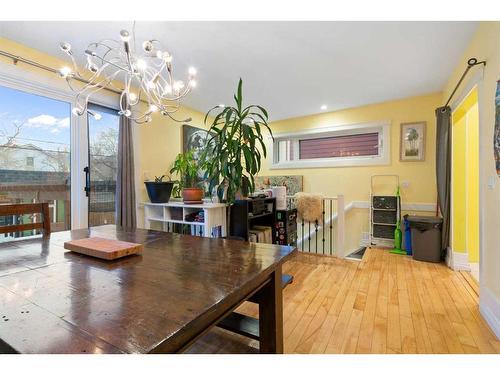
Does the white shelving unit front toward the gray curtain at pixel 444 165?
no

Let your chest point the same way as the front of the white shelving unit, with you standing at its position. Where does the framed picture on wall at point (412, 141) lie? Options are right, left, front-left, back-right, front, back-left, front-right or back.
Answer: back-left

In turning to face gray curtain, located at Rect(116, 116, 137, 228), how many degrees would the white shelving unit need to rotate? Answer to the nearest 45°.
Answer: approximately 45° to its right

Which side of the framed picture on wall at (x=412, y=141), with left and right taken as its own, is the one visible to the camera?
front

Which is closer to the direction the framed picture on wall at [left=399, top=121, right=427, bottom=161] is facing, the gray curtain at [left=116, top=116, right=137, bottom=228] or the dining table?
the dining table

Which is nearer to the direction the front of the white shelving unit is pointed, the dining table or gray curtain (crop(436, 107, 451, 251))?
the dining table

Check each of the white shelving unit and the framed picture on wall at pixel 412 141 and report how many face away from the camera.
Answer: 0

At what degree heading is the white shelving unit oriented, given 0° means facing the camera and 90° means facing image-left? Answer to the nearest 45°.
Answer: approximately 45°

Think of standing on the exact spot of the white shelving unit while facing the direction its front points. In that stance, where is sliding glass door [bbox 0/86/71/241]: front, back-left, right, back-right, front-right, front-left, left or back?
front-right

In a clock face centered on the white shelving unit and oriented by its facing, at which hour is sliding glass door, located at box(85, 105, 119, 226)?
The sliding glass door is roughly at 2 o'clock from the white shelving unit.

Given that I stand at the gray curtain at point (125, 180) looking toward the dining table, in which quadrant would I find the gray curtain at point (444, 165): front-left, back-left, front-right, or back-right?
front-left

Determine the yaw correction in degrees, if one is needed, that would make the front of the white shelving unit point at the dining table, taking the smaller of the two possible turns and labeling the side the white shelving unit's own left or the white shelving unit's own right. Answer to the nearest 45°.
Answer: approximately 45° to the white shelving unit's own left

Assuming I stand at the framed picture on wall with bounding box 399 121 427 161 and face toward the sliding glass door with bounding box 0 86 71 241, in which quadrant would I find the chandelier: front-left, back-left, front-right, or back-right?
front-left

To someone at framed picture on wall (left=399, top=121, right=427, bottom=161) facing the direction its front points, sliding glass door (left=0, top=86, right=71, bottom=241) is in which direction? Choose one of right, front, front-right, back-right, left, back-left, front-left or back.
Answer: front-right

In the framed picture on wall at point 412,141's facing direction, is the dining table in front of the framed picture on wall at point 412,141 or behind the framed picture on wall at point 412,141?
in front

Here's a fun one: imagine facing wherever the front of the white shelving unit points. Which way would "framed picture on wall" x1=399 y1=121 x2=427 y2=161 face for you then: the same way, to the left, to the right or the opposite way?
the same way

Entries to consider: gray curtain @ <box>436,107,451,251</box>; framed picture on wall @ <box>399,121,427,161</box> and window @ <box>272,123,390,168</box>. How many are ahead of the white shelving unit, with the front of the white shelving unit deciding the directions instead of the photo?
0
